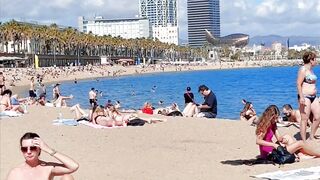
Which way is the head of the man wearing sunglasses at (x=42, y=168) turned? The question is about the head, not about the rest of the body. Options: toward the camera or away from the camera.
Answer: toward the camera

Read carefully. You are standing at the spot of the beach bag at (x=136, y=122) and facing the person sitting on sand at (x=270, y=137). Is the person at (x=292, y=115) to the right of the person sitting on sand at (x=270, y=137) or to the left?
left

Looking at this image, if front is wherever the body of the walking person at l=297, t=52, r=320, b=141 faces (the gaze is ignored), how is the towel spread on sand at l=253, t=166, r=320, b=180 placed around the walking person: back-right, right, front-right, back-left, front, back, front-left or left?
front-right

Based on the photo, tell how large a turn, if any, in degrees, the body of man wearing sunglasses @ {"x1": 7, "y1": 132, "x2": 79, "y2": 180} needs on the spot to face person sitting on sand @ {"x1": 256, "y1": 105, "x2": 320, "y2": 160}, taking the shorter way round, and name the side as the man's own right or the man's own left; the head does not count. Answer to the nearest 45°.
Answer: approximately 135° to the man's own left

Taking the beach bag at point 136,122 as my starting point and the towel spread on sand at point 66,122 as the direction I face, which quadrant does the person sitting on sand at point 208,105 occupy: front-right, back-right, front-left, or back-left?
back-right

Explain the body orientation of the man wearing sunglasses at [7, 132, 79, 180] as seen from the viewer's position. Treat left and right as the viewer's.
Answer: facing the viewer

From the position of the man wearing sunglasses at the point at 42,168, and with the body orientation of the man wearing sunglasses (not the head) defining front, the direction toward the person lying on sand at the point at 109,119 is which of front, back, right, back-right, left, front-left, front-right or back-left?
back

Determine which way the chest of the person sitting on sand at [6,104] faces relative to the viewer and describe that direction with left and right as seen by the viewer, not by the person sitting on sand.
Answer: facing to the right of the viewer
